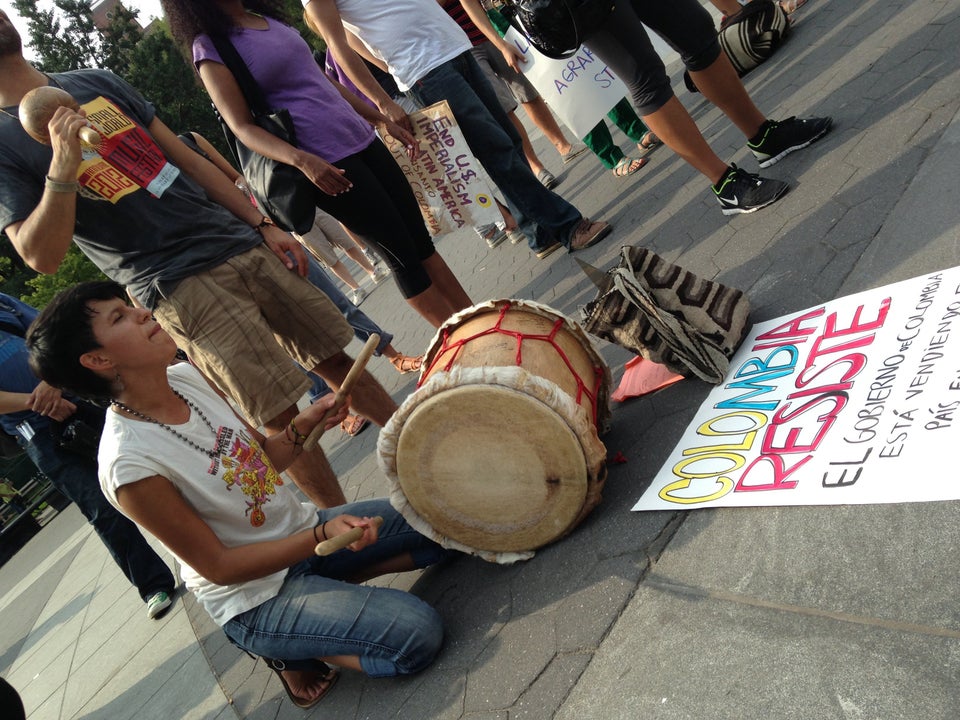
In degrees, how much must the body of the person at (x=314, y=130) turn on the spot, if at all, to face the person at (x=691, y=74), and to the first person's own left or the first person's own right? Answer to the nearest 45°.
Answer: approximately 45° to the first person's own left

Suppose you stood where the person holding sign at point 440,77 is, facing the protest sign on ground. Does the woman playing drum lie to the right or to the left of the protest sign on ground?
right

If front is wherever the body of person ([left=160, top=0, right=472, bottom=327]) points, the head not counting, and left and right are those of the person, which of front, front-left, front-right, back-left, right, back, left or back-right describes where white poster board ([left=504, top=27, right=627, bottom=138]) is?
left

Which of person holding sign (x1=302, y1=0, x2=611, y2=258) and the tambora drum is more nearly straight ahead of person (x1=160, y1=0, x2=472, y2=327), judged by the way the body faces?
the tambora drum
